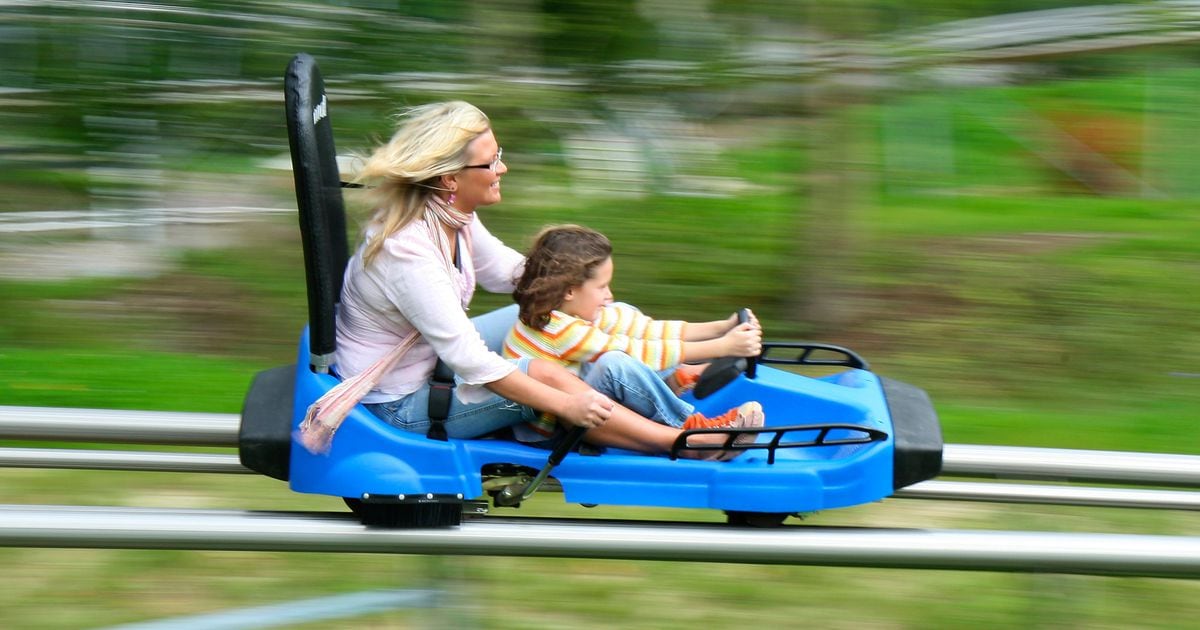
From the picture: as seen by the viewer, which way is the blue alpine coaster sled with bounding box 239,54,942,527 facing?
to the viewer's right

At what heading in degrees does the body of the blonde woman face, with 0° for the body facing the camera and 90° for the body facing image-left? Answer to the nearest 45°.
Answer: approximately 270°

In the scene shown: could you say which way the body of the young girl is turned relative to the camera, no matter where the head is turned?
to the viewer's right

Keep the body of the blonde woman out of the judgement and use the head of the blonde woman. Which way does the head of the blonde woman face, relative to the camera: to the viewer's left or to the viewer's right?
to the viewer's right

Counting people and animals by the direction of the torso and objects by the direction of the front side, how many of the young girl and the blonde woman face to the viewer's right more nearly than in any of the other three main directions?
2
